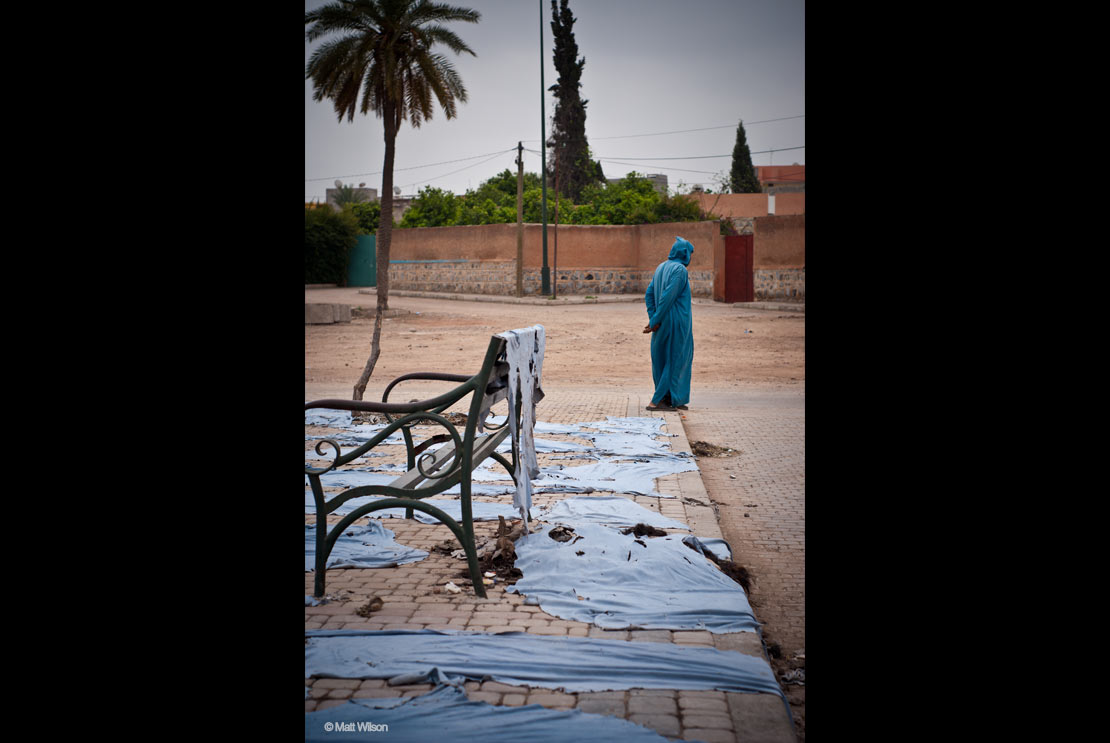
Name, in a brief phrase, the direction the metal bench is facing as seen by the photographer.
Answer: facing to the left of the viewer

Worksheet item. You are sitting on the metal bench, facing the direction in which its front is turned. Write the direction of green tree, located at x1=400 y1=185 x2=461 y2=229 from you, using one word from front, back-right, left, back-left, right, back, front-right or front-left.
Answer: right

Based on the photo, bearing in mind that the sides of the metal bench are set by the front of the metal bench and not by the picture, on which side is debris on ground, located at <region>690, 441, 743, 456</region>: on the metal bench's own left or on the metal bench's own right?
on the metal bench's own right

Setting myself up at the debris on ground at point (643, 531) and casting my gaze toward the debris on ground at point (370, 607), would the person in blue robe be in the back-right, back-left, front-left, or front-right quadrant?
back-right

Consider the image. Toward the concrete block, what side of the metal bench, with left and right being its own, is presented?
right

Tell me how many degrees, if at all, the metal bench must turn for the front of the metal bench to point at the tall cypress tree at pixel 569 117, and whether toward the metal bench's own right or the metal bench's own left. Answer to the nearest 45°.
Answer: approximately 90° to the metal bench's own right

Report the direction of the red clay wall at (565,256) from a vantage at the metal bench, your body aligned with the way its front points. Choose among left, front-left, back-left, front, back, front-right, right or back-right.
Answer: right

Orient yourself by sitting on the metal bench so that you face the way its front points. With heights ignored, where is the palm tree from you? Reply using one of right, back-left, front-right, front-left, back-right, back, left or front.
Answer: right

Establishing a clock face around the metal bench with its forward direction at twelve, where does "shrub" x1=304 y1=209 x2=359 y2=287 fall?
The shrub is roughly at 3 o'clock from the metal bench.
